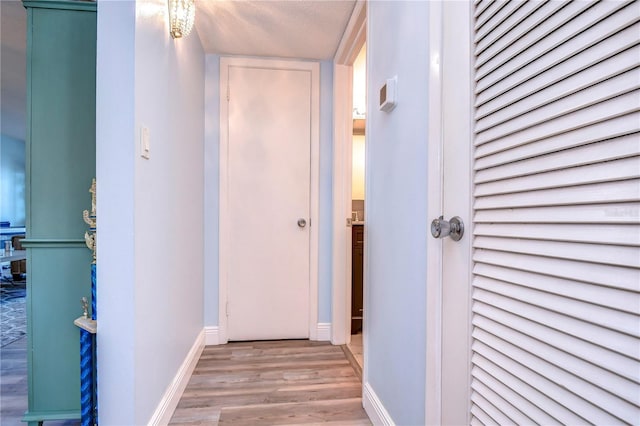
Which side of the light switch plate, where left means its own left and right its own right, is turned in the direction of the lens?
right

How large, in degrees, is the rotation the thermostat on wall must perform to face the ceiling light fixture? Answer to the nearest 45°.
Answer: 0° — it already faces it

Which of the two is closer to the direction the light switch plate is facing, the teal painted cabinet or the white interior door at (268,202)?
the white interior door

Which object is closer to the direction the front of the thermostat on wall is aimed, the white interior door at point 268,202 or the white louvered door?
the white interior door

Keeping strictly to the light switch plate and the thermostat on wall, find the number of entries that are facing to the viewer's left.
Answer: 1

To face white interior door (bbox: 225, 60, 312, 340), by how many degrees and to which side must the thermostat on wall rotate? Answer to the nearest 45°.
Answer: approximately 45° to its right

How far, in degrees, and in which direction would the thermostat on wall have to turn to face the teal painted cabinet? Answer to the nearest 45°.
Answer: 0° — it already faces it

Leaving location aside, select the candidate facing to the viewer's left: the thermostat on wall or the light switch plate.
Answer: the thermostat on wall

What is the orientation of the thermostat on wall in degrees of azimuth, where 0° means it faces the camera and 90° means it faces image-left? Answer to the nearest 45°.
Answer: approximately 90°

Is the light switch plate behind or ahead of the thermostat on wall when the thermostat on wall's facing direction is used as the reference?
ahead
